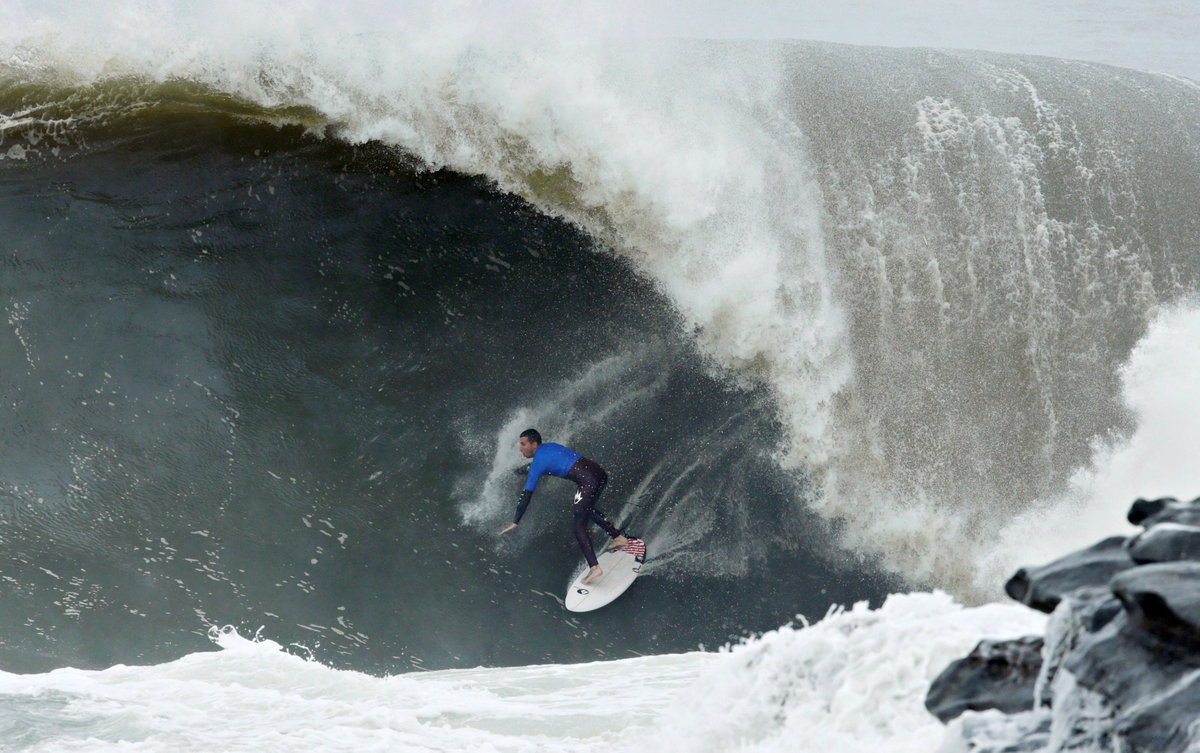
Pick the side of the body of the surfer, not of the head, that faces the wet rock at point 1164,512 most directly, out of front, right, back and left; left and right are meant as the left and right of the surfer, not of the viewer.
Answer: left

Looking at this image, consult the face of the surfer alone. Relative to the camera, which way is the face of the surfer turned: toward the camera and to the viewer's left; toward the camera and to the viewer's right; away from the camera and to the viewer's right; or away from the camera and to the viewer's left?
toward the camera and to the viewer's left

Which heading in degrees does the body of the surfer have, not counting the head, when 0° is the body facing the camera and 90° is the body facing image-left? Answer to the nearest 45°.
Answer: approximately 90°

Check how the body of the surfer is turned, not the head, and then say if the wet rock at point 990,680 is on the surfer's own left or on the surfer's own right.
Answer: on the surfer's own left

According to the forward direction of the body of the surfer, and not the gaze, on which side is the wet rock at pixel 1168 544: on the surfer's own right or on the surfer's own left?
on the surfer's own left

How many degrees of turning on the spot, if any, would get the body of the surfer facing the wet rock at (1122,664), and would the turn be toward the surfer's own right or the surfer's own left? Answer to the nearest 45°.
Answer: approximately 90° to the surfer's own left

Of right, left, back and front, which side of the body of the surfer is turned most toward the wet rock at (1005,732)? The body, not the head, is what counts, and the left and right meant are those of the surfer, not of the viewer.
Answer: left
